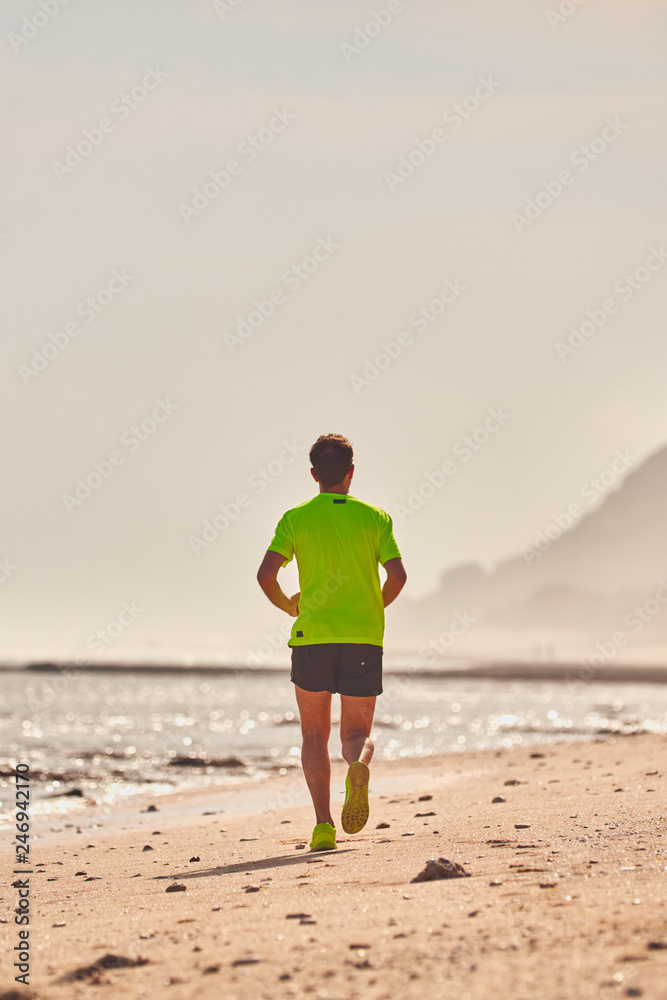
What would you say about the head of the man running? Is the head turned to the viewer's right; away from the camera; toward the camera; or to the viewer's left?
away from the camera

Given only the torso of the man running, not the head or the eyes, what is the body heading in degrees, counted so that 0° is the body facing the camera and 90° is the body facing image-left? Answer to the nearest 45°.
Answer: approximately 180°

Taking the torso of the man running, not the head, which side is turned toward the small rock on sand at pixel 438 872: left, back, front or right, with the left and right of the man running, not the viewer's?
back
